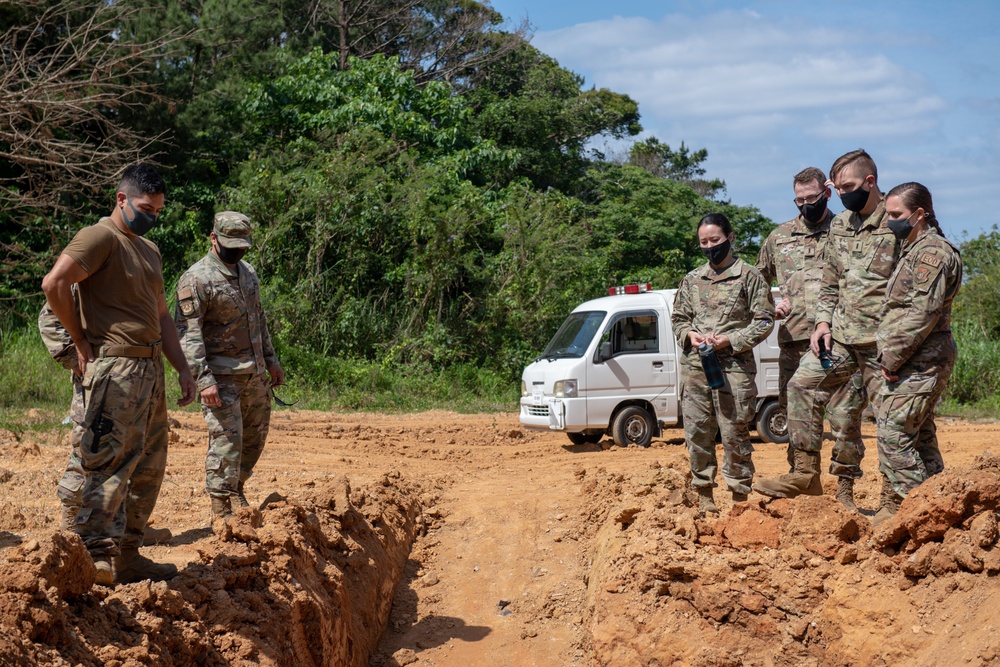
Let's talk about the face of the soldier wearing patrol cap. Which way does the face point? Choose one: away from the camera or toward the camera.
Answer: toward the camera

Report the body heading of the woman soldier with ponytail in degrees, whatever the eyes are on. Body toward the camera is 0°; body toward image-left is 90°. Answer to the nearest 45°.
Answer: approximately 90°

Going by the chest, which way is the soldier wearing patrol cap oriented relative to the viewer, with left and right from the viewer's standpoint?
facing the viewer and to the right of the viewer

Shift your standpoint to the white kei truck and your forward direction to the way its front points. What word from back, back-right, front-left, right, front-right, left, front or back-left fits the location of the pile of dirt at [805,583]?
front-left

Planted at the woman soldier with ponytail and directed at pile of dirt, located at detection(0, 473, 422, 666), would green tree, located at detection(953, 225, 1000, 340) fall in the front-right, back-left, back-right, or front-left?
back-right

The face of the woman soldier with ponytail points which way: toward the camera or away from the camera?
toward the camera

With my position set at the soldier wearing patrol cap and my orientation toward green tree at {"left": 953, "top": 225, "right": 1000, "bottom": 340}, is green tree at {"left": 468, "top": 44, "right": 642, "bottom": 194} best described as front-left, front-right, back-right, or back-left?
front-left

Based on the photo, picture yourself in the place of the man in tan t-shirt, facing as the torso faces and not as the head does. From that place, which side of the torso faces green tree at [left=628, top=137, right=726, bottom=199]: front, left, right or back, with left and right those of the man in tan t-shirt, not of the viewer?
left

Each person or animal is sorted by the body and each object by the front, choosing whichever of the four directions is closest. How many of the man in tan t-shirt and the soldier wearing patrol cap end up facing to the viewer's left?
0

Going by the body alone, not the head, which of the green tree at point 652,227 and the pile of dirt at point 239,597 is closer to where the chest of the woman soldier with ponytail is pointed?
the pile of dirt

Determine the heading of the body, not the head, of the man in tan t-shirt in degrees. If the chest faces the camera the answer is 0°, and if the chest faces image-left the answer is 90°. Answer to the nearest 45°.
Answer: approximately 315°

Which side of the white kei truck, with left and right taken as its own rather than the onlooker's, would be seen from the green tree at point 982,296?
back

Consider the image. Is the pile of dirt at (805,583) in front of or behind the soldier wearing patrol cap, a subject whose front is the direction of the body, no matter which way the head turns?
in front
